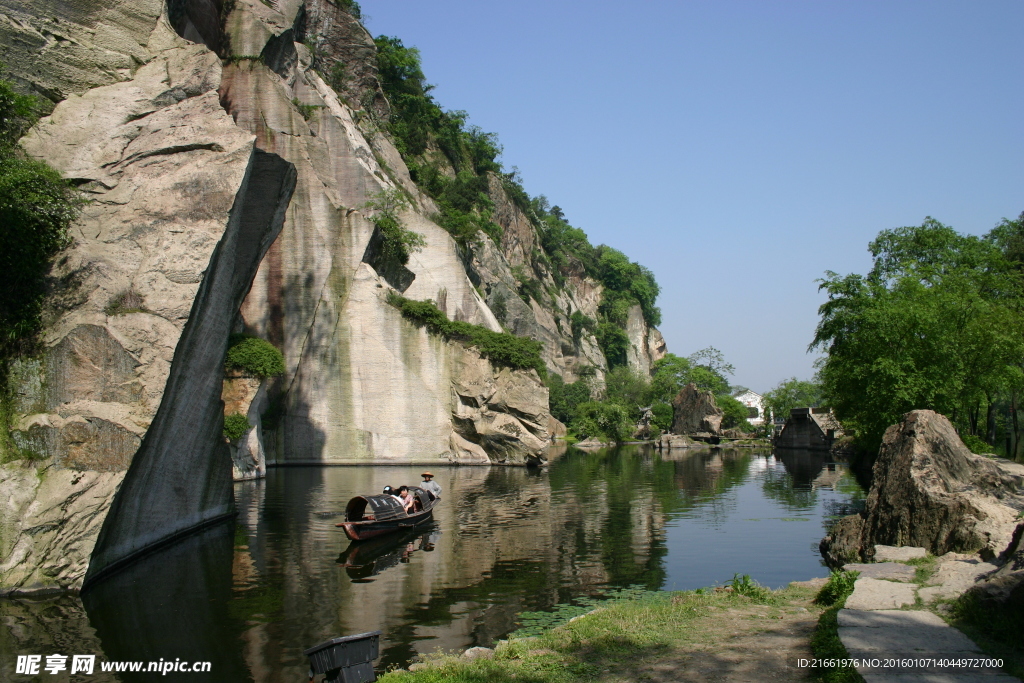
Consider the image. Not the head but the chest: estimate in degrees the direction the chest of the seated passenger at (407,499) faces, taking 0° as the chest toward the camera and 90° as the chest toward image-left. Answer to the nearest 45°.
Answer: approximately 45°

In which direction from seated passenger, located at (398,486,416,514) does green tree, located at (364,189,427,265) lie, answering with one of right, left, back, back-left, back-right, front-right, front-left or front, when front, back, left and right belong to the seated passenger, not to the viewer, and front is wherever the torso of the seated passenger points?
back-right

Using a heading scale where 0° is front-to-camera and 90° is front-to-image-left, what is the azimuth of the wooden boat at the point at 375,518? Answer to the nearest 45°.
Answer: approximately 45°

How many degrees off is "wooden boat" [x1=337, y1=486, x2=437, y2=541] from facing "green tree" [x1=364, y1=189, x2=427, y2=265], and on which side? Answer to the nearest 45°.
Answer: approximately 135° to its right

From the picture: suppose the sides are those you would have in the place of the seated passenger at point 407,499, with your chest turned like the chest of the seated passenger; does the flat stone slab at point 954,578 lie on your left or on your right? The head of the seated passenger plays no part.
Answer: on your left

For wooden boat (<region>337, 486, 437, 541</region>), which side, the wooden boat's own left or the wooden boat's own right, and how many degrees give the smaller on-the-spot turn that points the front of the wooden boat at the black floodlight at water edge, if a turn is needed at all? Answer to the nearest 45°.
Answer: approximately 45° to the wooden boat's own left
